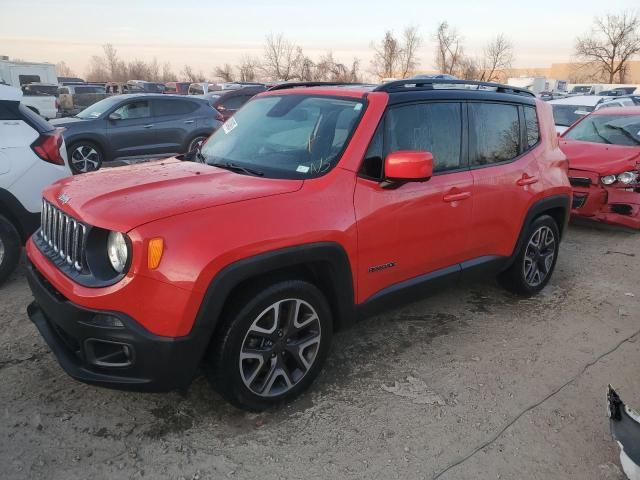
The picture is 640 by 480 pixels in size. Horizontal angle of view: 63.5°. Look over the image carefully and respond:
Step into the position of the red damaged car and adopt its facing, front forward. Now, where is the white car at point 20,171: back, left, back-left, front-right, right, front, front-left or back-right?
front

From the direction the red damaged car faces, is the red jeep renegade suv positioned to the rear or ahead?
ahead

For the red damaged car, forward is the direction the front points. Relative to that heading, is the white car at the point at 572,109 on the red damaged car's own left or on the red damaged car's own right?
on the red damaged car's own right

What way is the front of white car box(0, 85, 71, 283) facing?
to the viewer's left

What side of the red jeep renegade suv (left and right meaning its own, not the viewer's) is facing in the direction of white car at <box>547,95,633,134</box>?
back

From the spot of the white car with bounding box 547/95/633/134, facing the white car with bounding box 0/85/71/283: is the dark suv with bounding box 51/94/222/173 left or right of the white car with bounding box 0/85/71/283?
right

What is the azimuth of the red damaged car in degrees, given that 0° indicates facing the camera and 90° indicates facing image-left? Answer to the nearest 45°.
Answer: approximately 45°

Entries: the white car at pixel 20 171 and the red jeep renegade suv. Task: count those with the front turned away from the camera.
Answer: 0

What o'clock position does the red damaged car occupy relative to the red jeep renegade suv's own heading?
The red damaged car is roughly at 6 o'clock from the red jeep renegade suv.

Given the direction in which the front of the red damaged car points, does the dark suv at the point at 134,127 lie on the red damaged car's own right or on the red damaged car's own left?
on the red damaged car's own right

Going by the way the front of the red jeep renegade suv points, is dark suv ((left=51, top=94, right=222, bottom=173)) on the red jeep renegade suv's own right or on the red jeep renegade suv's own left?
on the red jeep renegade suv's own right

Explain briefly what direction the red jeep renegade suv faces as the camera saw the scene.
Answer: facing the viewer and to the left of the viewer
